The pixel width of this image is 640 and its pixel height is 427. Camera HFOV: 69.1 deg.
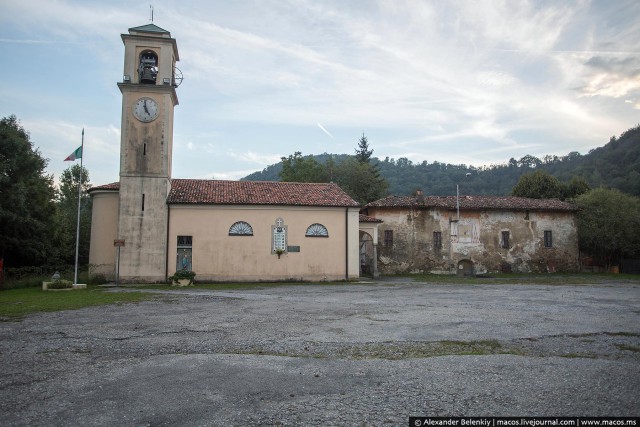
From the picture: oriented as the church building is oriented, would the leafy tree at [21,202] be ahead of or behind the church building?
behind

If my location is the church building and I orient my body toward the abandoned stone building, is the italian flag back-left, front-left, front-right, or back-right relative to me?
back-right

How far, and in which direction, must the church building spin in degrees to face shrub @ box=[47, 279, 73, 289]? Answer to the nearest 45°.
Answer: approximately 135° to its right
